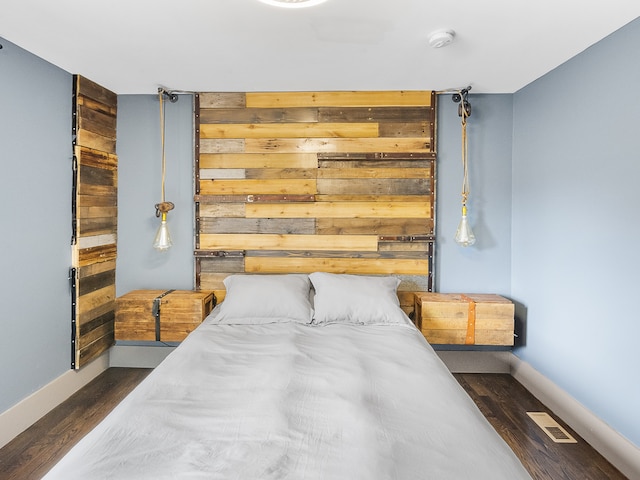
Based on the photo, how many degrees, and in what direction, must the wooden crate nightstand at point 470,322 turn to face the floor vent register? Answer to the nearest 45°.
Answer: approximately 45° to its left

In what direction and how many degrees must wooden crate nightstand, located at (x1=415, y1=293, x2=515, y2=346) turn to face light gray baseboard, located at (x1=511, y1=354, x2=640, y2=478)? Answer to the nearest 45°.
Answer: approximately 45° to its left

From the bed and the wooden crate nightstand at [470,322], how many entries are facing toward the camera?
2

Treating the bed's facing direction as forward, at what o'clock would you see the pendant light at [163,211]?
The pendant light is roughly at 5 o'clock from the bed.

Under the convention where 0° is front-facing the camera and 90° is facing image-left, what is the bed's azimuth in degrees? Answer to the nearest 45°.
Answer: approximately 0°

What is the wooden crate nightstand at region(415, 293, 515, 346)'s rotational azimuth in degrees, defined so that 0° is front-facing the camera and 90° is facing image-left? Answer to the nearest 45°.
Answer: approximately 0°
